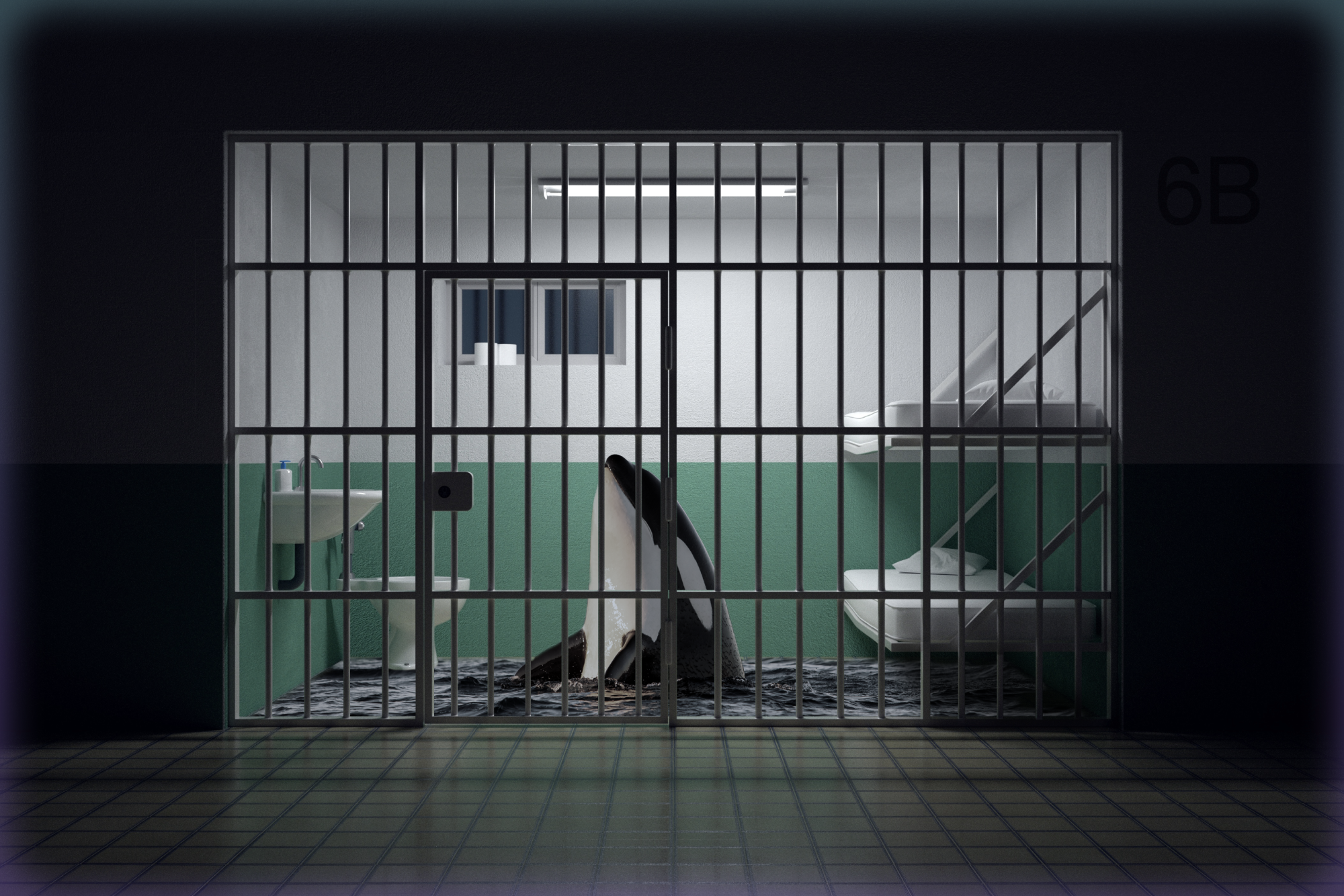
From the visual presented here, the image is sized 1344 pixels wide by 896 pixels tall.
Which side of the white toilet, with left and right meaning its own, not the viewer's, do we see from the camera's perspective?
right

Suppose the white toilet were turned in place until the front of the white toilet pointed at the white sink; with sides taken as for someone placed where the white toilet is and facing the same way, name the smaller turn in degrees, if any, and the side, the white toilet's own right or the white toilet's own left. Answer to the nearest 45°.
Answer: approximately 135° to the white toilet's own right

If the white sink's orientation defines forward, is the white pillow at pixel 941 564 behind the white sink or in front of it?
in front

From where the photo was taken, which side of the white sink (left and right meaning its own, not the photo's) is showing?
right

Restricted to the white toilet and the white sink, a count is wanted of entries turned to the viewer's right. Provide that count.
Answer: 2

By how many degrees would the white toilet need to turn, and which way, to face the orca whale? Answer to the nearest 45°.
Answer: approximately 45° to its right

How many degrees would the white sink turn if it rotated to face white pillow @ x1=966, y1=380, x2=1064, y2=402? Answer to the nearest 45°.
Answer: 0° — it already faces it

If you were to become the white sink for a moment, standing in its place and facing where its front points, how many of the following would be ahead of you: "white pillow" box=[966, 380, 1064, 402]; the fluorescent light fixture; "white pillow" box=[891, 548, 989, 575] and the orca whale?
4

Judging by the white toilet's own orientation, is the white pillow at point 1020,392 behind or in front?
in front

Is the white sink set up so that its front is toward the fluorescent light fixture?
yes
